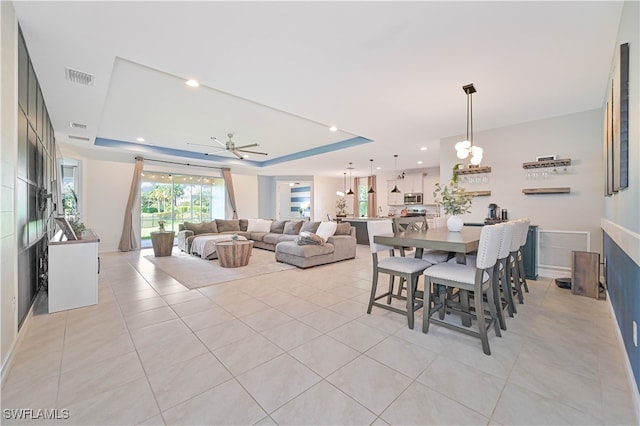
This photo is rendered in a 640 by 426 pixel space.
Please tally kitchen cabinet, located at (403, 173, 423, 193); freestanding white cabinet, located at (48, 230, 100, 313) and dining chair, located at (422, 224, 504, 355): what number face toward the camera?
1

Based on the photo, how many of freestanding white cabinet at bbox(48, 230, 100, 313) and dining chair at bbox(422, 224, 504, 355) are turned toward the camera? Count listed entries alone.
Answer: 0

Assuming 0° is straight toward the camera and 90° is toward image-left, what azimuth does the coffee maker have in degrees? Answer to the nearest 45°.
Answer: approximately 45°

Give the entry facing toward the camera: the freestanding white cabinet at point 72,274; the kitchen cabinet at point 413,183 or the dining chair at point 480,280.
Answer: the kitchen cabinet

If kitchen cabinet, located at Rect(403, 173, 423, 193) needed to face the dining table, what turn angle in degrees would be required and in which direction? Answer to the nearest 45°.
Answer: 0° — it already faces it

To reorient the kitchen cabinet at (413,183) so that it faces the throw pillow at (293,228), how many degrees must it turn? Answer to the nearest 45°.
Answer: approximately 45° to its right

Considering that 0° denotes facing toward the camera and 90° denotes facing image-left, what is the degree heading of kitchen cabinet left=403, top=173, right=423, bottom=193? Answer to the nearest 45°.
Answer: approximately 0°

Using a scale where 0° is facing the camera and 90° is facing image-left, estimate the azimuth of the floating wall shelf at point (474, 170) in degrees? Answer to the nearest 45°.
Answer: approximately 45°

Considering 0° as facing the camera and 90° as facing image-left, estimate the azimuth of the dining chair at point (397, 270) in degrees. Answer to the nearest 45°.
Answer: approximately 315°

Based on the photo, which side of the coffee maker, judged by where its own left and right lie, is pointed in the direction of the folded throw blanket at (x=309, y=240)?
right

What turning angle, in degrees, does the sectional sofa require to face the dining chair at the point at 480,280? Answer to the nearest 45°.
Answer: approximately 45° to its left

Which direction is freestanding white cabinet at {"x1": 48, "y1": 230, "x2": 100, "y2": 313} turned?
to the viewer's right

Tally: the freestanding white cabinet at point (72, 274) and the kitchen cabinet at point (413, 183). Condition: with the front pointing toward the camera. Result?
1

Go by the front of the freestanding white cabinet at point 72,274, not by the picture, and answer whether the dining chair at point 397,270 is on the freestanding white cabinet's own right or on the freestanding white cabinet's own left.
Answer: on the freestanding white cabinet's own right

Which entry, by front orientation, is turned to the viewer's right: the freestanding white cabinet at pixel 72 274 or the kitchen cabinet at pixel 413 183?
the freestanding white cabinet
